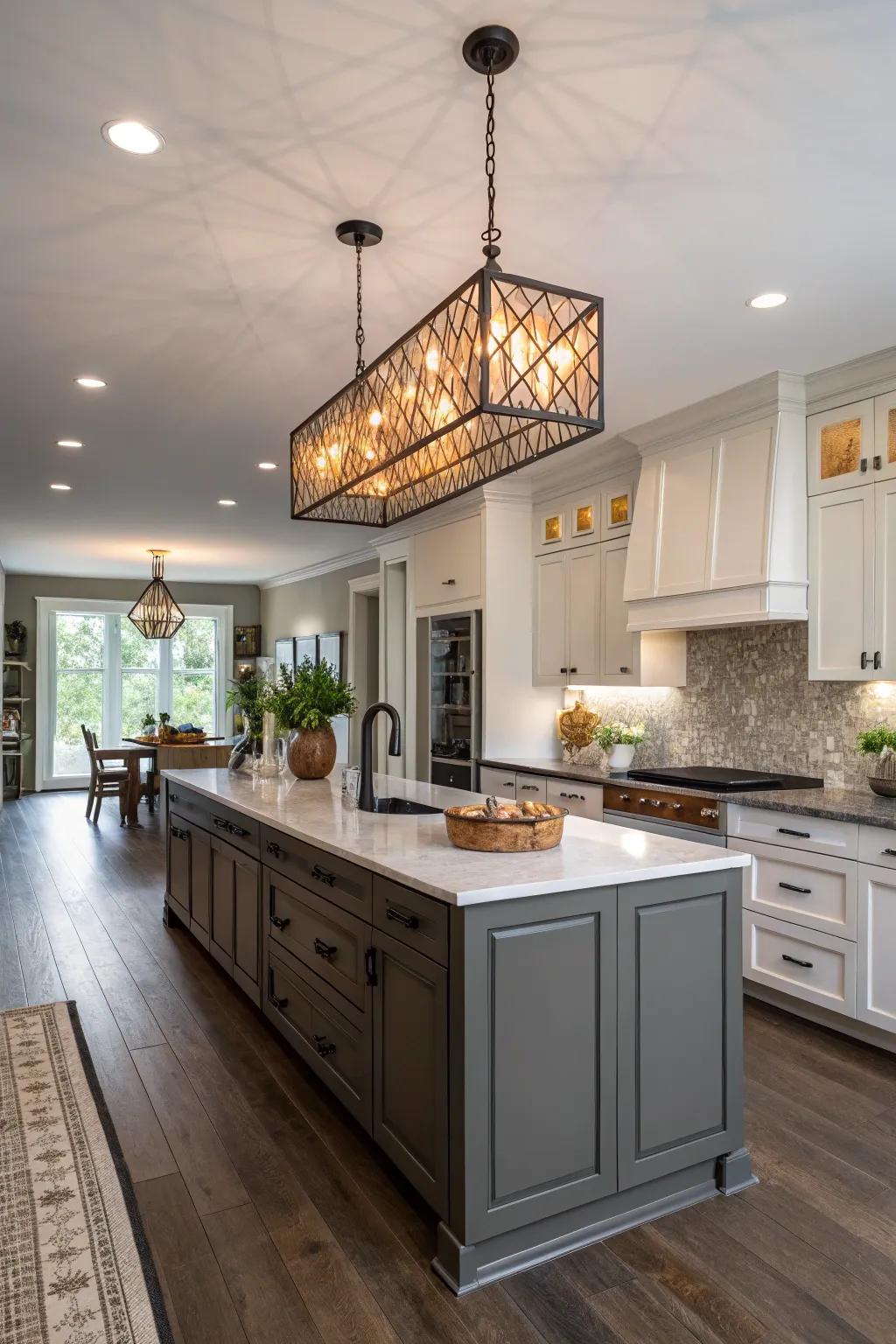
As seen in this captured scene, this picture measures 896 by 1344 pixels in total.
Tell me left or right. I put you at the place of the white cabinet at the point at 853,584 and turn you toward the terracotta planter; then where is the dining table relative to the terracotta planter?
right

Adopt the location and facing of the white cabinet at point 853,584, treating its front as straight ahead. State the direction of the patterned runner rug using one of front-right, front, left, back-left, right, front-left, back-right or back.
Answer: front

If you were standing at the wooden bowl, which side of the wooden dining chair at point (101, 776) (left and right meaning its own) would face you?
right

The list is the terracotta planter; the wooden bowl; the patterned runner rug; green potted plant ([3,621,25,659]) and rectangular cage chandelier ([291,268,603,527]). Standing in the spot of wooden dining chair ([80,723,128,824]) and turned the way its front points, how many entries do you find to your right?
4

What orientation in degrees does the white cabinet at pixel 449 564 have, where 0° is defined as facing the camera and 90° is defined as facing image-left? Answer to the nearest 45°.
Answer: approximately 45°

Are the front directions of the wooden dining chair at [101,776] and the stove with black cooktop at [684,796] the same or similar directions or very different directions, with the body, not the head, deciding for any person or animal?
very different directions

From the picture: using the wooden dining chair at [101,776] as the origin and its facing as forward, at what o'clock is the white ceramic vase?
The white ceramic vase is roughly at 2 o'clock from the wooden dining chair.

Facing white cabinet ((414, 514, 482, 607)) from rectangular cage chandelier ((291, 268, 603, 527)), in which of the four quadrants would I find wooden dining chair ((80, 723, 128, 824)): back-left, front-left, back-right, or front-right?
front-left

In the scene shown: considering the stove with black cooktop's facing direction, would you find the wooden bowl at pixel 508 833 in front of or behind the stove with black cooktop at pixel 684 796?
in front

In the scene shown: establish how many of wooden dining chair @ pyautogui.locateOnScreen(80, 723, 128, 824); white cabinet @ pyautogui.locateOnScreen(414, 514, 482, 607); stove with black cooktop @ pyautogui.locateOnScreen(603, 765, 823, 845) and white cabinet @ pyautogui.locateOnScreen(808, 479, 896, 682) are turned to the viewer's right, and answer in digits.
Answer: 1

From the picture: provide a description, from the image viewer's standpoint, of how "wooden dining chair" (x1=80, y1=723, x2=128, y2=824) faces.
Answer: facing to the right of the viewer

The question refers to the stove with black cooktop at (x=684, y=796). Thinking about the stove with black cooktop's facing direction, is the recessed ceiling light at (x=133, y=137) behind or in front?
in front

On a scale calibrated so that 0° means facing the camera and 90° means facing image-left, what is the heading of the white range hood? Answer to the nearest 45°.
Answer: approximately 45°

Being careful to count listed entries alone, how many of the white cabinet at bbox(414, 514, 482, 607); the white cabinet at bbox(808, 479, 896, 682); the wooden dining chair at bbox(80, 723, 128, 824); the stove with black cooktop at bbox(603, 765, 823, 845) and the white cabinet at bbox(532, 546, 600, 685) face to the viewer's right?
1

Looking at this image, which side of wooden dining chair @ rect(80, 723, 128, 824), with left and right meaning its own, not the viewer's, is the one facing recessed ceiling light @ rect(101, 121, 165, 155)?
right
